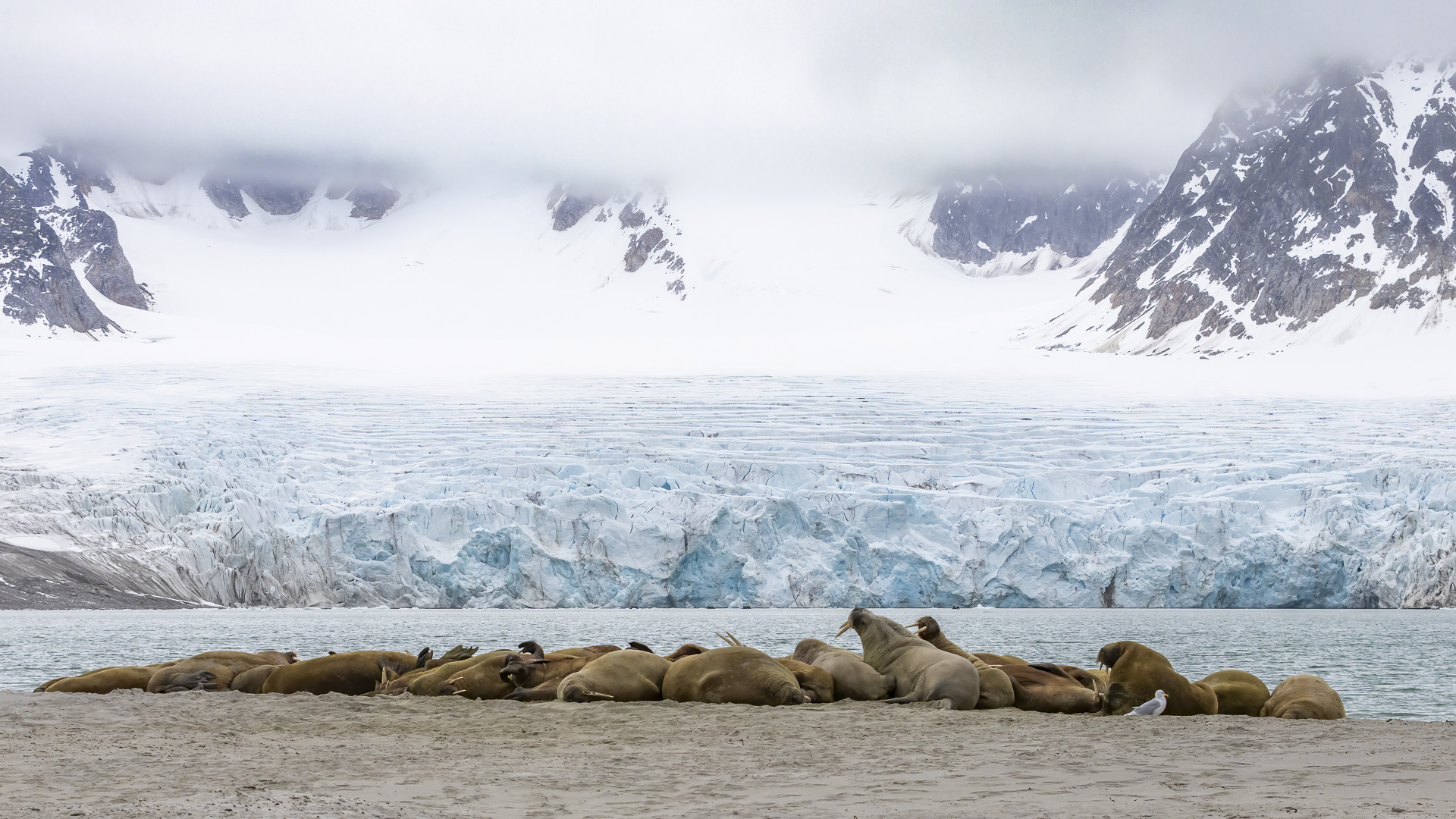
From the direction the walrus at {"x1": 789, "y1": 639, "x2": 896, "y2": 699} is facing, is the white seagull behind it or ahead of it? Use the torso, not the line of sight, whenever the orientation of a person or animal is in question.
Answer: behind

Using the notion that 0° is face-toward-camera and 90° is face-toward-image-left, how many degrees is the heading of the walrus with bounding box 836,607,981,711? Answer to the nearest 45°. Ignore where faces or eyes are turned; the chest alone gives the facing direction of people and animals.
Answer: approximately 90°

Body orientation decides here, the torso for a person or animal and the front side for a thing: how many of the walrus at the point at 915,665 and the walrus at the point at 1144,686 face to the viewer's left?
2

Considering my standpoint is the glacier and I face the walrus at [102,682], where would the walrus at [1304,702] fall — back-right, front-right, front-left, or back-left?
front-left

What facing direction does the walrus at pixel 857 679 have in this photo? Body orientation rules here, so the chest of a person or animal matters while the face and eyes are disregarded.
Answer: to the viewer's left

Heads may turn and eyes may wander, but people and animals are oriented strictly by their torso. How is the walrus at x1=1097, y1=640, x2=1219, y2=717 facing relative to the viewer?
to the viewer's left

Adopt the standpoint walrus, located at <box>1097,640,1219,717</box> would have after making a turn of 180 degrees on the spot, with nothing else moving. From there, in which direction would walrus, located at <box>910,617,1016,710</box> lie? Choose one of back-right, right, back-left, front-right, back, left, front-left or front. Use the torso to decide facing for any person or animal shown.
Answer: back

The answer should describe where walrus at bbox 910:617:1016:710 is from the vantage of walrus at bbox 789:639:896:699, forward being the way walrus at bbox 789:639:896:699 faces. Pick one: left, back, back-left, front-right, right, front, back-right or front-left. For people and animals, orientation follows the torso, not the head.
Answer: back

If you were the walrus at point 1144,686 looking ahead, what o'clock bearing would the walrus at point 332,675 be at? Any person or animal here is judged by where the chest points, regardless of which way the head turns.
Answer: the walrus at point 332,675 is roughly at 12 o'clock from the walrus at point 1144,686.

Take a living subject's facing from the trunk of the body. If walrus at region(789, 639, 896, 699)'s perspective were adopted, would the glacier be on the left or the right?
on its right

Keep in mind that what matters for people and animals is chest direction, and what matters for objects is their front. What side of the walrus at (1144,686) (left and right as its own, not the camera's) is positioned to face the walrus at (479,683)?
front

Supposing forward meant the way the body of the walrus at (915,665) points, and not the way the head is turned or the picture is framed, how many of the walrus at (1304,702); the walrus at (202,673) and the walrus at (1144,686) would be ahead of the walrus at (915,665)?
1

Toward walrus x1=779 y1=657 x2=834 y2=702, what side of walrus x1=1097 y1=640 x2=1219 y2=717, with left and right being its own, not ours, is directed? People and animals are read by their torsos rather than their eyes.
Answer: front

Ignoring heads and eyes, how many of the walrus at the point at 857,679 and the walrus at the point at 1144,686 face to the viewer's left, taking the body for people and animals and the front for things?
2

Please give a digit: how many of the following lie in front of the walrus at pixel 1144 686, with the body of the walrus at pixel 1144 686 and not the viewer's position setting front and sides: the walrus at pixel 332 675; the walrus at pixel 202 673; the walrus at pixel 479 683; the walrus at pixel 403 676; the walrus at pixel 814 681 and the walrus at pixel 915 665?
6
